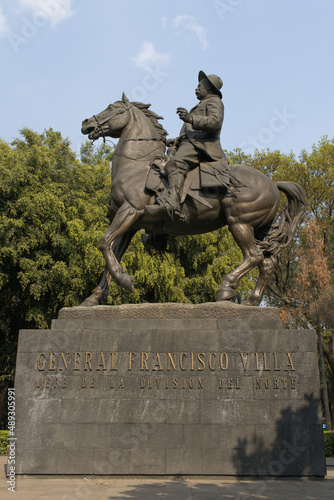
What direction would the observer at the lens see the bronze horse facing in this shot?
facing to the left of the viewer

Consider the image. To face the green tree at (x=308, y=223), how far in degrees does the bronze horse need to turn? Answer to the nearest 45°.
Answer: approximately 90° to its right
